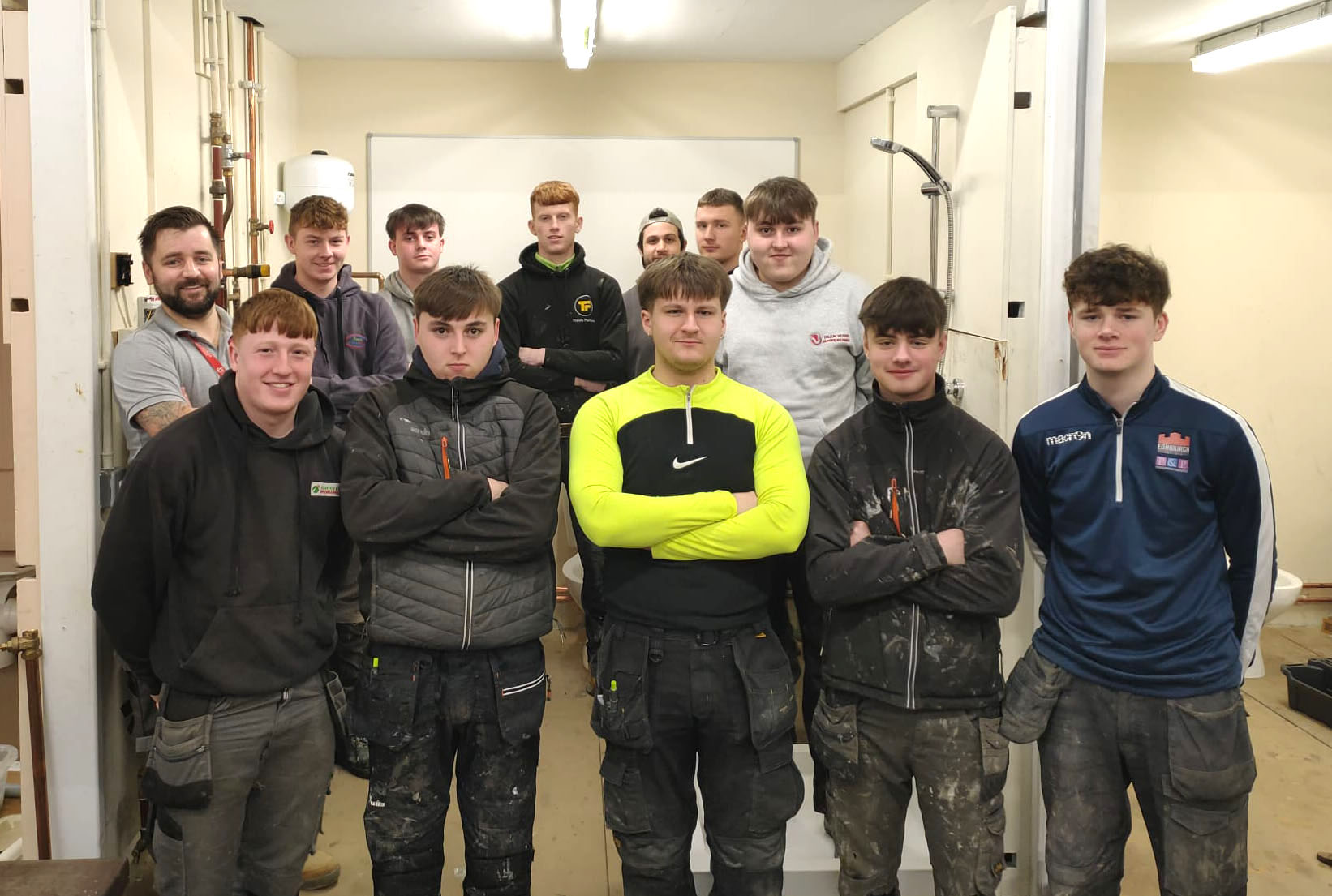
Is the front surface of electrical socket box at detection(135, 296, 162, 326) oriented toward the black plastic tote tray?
yes

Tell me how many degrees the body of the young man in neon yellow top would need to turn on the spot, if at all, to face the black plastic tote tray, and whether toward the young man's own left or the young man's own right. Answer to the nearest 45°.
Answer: approximately 135° to the young man's own left

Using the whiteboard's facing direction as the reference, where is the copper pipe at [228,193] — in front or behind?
in front

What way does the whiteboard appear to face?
toward the camera

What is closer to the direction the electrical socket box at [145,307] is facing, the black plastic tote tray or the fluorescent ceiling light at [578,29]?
the black plastic tote tray

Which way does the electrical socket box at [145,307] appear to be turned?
to the viewer's right

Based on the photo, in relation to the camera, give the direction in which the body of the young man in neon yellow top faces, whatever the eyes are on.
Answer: toward the camera

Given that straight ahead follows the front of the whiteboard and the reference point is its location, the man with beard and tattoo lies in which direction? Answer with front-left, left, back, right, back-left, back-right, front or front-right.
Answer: front

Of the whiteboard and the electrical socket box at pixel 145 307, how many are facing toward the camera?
1

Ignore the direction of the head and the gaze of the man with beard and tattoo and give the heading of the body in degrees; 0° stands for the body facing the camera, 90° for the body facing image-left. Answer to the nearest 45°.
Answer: approximately 315°

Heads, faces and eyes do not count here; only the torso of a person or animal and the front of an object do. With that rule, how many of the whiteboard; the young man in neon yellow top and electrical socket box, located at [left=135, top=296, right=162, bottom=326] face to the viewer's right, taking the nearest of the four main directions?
1
